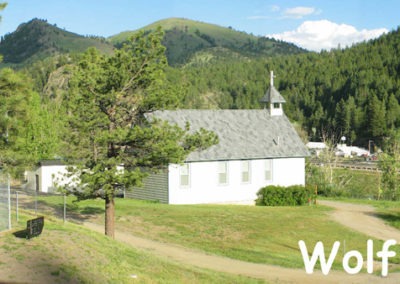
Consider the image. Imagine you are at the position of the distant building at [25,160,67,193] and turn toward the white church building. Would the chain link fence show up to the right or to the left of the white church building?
right

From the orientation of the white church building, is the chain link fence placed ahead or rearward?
rearward

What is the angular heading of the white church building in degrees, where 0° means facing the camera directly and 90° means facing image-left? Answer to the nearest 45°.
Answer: approximately 225°

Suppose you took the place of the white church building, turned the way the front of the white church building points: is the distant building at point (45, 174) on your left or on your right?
on your left

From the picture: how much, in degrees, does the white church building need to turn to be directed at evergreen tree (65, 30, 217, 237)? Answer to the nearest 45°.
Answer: approximately 135° to its right

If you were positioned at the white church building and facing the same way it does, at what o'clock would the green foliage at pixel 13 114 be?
The green foliage is roughly at 6 o'clock from the white church building.
